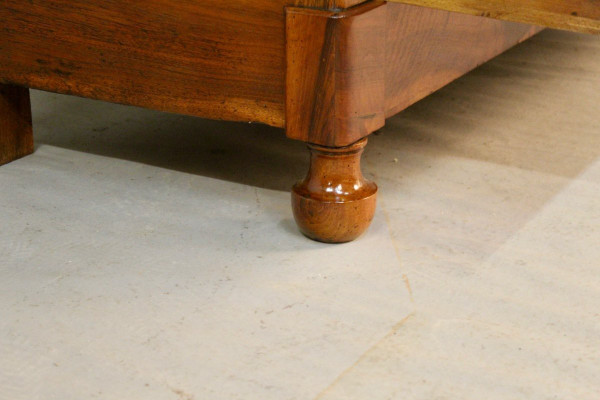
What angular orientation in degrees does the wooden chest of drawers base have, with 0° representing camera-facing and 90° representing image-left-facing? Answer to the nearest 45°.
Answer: approximately 315°
